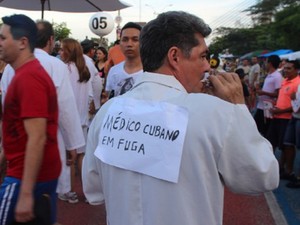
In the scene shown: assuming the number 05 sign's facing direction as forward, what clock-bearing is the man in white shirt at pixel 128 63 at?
The man in white shirt is roughly at 12 o'clock from the number 05 sign.

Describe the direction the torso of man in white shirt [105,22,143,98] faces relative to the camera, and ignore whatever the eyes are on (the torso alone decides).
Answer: toward the camera

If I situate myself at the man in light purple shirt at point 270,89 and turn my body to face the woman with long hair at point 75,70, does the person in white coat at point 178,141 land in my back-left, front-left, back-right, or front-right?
front-left

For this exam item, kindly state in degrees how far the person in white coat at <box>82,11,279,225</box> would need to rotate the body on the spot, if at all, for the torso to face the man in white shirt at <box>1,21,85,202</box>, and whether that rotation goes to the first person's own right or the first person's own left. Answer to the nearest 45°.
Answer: approximately 90° to the first person's own left

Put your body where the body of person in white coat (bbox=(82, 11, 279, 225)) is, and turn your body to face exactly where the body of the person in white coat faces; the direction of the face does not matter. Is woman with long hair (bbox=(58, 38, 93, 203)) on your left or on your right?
on your left

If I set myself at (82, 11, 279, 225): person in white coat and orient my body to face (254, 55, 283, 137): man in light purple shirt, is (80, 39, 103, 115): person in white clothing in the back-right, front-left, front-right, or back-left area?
front-left

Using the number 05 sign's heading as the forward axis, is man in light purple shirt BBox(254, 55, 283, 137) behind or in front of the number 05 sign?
in front

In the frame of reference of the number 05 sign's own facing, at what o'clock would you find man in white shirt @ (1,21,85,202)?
The man in white shirt is roughly at 12 o'clock from the number 05 sign.

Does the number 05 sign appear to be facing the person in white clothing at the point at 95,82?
yes

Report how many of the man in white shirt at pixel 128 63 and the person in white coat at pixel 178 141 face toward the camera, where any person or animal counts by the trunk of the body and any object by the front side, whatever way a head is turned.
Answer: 1

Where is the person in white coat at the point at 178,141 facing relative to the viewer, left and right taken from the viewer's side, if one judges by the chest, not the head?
facing away from the viewer and to the right of the viewer

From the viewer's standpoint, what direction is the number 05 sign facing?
toward the camera

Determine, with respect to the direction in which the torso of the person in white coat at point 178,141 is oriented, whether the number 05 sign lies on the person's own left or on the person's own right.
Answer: on the person's own left
